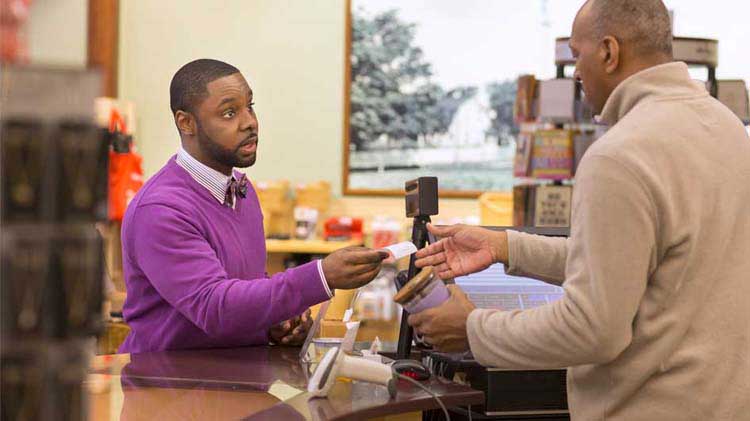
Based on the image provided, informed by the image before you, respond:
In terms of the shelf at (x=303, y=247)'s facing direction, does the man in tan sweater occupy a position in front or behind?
in front

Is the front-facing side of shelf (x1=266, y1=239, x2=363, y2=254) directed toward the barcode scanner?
yes

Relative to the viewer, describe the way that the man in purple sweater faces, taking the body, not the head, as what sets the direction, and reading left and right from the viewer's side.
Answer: facing the viewer and to the right of the viewer

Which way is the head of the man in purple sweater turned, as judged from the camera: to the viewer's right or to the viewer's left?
to the viewer's right

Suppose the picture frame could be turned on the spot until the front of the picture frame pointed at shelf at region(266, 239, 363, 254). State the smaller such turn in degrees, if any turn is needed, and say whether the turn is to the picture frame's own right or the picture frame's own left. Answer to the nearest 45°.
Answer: approximately 45° to the picture frame's own right

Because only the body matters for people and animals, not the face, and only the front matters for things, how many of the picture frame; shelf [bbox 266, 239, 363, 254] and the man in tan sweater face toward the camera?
2

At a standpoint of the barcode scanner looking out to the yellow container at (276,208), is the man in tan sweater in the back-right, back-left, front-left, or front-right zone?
back-right

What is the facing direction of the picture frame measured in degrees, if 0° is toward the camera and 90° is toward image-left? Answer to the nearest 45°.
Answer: approximately 0°

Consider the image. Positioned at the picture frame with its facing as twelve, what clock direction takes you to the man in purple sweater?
The man in purple sweater is roughly at 12 o'clock from the picture frame.

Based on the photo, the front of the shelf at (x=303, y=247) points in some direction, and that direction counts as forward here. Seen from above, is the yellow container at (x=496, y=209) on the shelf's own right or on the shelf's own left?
on the shelf's own left

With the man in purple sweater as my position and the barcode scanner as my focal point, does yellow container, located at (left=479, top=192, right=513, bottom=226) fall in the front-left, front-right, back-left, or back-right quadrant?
back-left

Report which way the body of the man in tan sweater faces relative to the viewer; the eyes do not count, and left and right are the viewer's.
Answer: facing away from the viewer and to the left of the viewer

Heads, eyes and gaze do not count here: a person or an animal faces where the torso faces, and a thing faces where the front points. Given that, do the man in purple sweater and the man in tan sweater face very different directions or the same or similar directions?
very different directions

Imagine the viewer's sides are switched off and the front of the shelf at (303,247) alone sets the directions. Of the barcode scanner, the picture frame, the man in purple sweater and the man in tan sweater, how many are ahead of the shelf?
3

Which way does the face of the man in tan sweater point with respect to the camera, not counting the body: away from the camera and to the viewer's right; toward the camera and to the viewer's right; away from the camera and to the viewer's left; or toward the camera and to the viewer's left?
away from the camera and to the viewer's left

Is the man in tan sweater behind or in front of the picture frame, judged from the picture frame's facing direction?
in front
